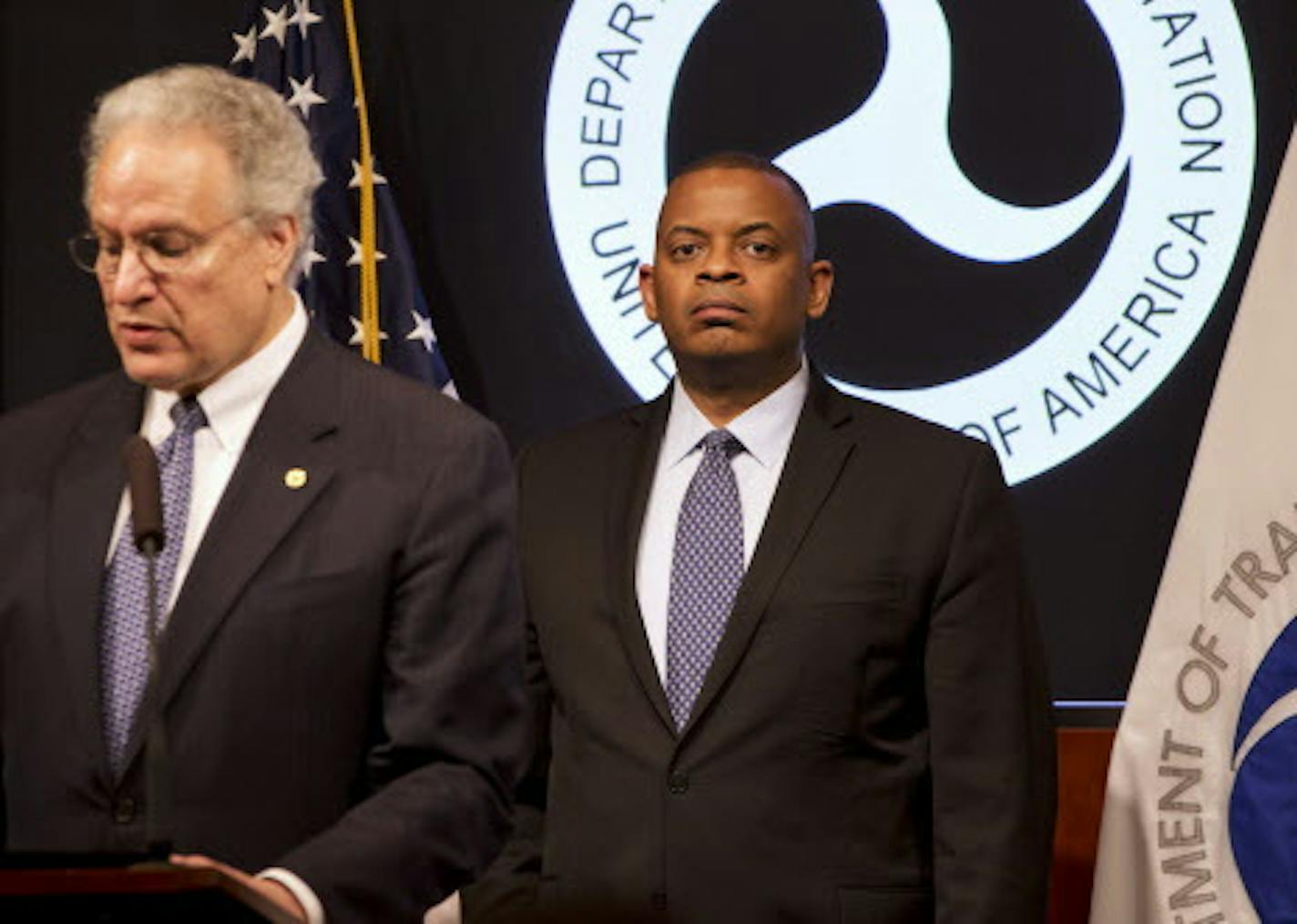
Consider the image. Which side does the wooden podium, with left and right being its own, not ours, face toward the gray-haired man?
back

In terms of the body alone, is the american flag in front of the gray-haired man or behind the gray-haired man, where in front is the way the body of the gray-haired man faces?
behind

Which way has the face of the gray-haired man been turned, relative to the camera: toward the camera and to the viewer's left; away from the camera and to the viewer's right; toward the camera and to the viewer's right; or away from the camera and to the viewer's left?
toward the camera and to the viewer's left

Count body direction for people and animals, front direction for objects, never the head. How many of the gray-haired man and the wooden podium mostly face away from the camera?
0

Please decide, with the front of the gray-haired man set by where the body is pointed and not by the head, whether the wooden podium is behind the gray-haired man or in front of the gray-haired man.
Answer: in front

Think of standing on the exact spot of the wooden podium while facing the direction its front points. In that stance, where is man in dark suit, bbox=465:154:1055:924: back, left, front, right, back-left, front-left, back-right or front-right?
back-left

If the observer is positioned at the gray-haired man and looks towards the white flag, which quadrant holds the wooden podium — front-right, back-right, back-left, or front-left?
back-right

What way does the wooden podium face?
toward the camera

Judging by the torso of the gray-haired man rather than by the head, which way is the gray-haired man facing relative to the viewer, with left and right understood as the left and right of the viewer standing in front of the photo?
facing the viewer and to the left of the viewer
